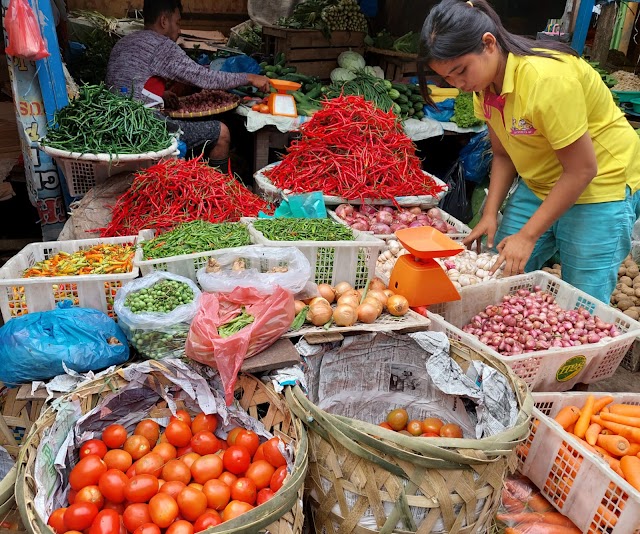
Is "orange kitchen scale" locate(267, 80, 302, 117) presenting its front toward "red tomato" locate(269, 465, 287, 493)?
yes

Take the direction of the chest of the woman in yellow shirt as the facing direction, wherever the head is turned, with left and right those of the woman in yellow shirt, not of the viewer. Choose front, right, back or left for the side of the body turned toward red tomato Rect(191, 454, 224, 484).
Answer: front

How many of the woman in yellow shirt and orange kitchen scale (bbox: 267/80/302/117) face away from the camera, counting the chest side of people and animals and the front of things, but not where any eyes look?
0

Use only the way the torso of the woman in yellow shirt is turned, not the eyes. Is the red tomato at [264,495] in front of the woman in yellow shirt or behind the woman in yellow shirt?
in front

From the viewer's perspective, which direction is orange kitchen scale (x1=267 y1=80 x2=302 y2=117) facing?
toward the camera

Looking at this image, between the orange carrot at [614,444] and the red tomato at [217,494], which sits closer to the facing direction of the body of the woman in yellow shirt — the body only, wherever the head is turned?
the red tomato

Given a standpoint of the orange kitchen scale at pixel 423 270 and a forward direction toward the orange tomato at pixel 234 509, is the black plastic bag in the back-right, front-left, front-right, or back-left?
back-right

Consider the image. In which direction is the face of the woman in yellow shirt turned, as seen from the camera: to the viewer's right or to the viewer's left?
to the viewer's left

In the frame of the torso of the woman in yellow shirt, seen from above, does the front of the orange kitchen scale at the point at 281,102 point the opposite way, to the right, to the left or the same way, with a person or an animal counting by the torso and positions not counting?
to the left

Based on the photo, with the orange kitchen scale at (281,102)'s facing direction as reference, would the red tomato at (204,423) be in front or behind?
in front

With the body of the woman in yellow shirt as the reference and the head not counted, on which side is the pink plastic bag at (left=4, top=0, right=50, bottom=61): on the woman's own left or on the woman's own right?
on the woman's own right

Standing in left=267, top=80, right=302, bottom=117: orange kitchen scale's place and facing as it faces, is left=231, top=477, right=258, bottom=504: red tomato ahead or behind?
ahead

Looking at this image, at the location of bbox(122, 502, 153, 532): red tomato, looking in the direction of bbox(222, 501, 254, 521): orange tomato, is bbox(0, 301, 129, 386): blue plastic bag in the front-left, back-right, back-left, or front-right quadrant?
back-left

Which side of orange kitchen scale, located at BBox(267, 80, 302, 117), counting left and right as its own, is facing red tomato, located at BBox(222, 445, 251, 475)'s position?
front

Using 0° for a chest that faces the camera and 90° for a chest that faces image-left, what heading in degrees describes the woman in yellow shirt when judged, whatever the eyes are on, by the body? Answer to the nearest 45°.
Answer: approximately 45°

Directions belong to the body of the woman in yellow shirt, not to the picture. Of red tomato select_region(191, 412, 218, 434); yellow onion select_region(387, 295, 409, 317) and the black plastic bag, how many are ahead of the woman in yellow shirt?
2

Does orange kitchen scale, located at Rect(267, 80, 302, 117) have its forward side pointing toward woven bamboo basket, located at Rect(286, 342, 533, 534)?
yes
